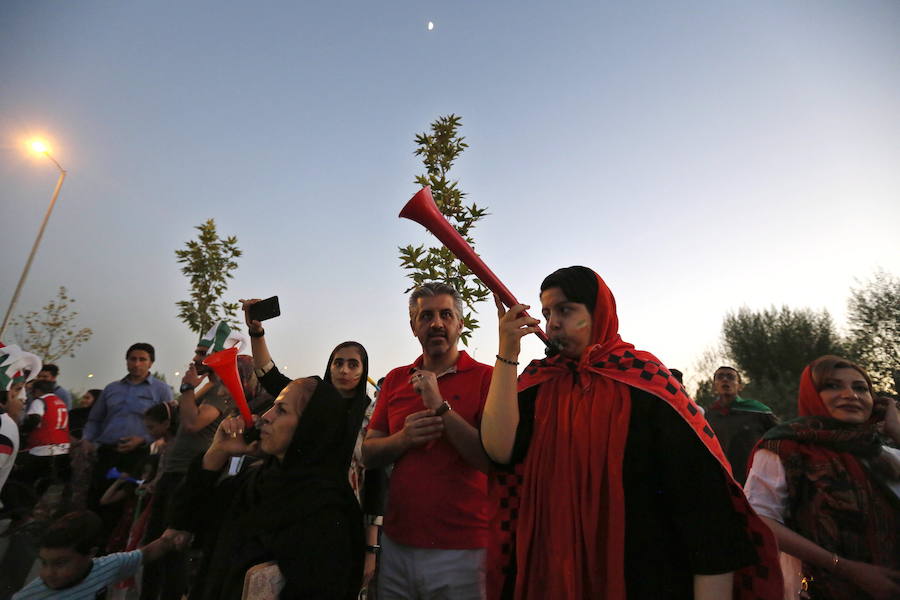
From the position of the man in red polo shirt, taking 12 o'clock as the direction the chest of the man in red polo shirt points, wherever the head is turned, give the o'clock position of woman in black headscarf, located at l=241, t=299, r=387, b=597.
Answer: The woman in black headscarf is roughly at 5 o'clock from the man in red polo shirt.

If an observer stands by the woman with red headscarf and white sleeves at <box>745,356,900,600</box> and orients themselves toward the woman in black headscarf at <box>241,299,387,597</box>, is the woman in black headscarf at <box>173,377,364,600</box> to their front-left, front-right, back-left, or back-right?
front-left

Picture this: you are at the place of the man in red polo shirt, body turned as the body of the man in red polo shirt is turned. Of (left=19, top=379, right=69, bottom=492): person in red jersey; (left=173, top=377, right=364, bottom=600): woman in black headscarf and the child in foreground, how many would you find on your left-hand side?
0

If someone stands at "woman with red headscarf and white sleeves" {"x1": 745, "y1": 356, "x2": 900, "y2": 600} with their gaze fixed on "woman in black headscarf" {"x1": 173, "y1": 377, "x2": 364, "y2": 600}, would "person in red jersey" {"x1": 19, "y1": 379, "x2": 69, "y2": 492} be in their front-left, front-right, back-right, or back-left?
front-right

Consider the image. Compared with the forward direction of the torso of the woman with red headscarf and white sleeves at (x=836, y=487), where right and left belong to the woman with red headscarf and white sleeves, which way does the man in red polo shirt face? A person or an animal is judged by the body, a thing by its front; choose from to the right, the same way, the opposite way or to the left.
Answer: the same way

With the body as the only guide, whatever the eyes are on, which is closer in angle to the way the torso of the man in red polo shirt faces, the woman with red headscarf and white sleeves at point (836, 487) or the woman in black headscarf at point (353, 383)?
the woman with red headscarf and white sleeves

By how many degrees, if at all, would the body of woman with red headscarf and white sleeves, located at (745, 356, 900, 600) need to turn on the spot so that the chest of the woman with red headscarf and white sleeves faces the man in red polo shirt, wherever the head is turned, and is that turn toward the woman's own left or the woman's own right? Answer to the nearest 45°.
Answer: approximately 90° to the woman's own right

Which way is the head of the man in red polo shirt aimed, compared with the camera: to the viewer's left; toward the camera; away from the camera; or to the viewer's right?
toward the camera

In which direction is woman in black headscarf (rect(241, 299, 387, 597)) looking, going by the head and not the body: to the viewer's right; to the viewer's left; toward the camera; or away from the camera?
toward the camera

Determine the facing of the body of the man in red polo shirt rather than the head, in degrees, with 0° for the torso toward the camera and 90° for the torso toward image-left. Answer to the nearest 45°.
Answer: approximately 0°

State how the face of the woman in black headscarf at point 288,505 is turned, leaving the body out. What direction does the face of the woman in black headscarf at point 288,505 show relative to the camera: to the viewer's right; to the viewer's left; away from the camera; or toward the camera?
to the viewer's left

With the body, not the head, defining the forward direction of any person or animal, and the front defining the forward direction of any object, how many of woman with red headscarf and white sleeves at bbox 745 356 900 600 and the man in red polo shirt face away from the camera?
0

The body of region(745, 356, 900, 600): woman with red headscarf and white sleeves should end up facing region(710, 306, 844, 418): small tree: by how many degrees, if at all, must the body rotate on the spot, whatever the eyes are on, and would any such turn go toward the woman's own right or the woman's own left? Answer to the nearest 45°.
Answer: approximately 135° to the woman's own left

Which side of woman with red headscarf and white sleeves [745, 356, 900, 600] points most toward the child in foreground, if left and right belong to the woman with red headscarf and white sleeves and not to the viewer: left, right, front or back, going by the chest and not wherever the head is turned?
right

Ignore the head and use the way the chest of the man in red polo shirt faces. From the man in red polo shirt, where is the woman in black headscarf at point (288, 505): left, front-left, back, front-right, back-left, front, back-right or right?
right

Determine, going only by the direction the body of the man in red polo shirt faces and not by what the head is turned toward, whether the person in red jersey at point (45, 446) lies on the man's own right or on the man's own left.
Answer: on the man's own right
